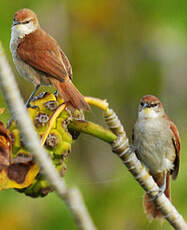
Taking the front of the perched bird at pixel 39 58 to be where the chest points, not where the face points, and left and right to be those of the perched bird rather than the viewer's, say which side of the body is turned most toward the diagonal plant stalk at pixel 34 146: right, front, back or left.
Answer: left

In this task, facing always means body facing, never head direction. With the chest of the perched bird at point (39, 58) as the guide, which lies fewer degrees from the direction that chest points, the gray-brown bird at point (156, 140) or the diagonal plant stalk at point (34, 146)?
the diagonal plant stalk

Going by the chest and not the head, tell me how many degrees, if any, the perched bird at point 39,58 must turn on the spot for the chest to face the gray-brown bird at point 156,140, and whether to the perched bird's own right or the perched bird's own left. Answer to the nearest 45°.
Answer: approximately 135° to the perched bird's own right

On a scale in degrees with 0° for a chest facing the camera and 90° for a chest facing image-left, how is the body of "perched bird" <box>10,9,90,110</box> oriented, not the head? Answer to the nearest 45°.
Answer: approximately 90°
